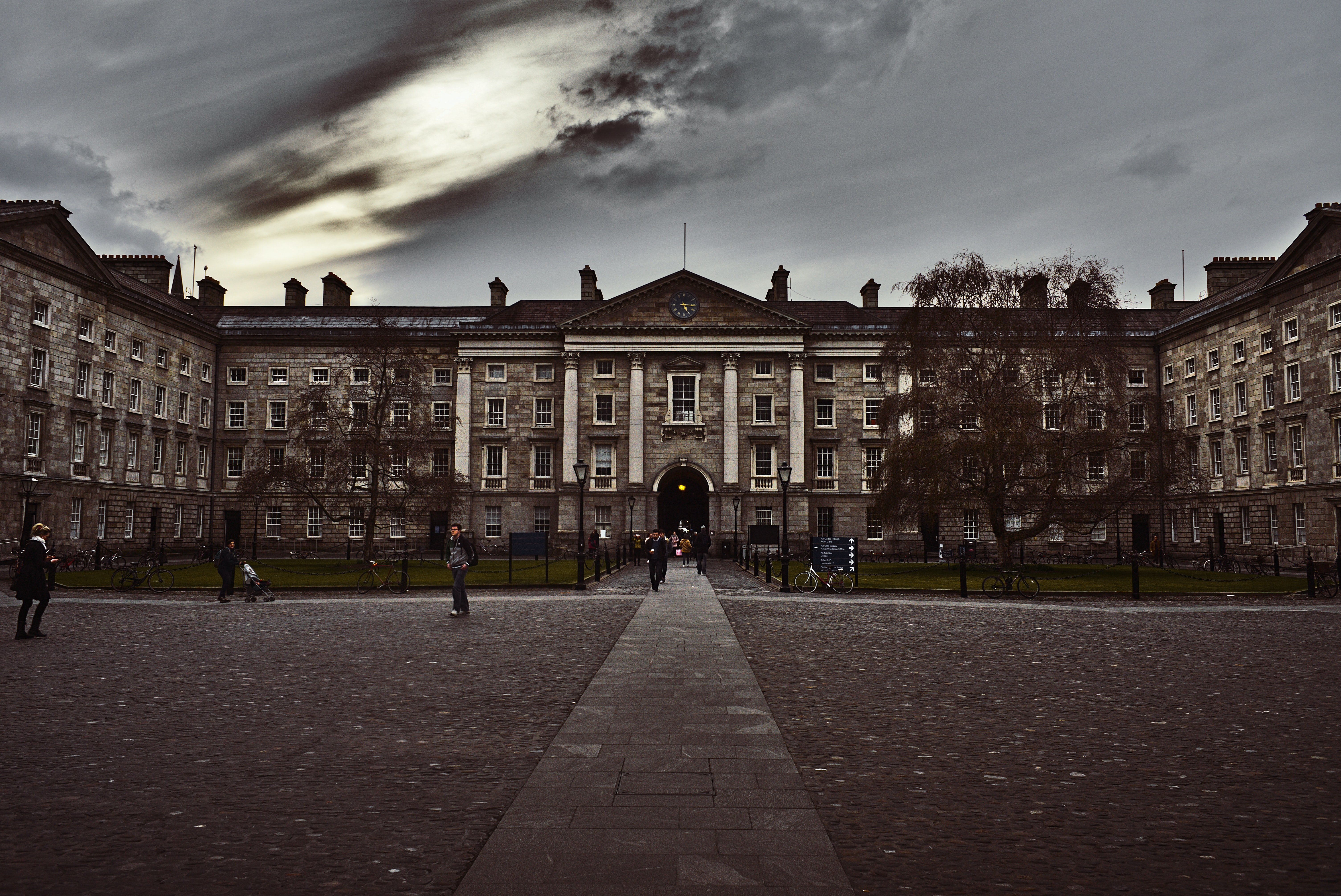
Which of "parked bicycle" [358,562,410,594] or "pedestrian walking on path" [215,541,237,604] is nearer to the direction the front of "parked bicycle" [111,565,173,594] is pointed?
the parked bicycle

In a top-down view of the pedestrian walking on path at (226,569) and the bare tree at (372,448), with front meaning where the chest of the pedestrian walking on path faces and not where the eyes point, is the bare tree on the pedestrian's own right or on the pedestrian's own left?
on the pedestrian's own left

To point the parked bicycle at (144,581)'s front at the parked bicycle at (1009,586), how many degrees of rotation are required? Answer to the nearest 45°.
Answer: approximately 45° to its right

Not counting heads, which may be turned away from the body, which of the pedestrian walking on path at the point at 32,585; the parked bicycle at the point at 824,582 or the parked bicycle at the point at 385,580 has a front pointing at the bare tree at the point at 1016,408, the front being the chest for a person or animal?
the pedestrian walking on path

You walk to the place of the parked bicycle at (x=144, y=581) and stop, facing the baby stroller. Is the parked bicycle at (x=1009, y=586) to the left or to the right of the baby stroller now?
left

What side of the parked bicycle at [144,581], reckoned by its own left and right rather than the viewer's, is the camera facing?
right

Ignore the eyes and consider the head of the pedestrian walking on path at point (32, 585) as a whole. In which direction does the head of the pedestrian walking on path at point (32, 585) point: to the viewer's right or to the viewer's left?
to the viewer's right

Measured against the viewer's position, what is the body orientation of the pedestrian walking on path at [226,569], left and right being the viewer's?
facing to the right of the viewer
